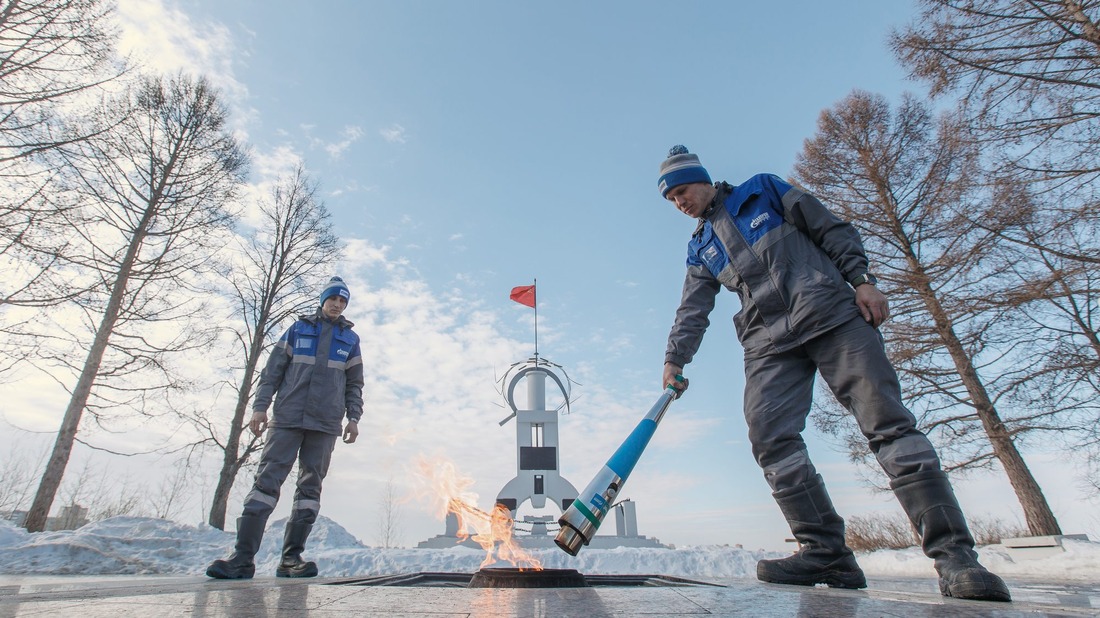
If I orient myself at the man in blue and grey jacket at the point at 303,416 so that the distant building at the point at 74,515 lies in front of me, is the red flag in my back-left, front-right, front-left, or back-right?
front-right

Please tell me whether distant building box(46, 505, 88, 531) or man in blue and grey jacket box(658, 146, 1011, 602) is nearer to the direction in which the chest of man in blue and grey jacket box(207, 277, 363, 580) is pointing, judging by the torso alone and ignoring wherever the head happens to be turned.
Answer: the man in blue and grey jacket

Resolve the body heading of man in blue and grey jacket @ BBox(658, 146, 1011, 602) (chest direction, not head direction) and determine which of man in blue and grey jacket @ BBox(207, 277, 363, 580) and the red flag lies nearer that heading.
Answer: the man in blue and grey jacket

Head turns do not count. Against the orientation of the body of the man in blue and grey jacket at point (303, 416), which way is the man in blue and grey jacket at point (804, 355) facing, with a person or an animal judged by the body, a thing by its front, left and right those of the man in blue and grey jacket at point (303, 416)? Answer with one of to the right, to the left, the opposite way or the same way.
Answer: to the right

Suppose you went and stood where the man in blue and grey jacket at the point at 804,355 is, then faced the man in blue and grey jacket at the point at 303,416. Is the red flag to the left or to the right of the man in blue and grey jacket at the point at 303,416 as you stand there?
right

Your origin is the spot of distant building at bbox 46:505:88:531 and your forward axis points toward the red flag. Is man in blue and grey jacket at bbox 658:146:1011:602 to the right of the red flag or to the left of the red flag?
right

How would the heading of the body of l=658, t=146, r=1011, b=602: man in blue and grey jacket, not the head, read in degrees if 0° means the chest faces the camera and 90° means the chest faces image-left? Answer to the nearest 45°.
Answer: approximately 45°

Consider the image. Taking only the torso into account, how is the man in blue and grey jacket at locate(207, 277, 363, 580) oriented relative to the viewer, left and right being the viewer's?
facing the viewer

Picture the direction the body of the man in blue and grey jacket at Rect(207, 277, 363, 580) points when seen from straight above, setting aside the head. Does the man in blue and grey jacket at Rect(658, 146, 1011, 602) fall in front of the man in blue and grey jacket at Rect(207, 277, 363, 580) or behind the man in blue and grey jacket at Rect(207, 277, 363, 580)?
in front

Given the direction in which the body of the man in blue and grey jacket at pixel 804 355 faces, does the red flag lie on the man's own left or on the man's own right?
on the man's own right

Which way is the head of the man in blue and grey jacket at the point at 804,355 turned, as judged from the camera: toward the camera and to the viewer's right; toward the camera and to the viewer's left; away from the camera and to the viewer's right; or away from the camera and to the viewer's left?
toward the camera and to the viewer's left

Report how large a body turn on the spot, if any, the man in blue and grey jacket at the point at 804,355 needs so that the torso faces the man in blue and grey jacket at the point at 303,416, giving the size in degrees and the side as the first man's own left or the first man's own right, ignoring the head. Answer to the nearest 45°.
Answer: approximately 45° to the first man's own right

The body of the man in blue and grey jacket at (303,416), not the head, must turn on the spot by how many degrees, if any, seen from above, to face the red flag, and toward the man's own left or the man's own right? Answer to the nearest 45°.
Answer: approximately 135° to the man's own left

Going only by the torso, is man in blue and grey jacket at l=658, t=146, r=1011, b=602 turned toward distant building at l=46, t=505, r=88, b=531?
no

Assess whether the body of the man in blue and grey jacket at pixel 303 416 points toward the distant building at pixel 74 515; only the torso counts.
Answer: no

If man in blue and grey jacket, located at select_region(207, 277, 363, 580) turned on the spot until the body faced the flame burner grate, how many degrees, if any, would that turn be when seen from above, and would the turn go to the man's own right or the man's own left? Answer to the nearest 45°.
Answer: approximately 45° to the man's own left

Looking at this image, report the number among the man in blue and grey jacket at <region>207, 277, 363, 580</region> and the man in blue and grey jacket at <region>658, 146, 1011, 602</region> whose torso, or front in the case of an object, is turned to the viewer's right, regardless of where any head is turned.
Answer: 0

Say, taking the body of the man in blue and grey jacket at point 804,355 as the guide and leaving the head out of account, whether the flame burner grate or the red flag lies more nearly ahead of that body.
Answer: the flame burner grate
